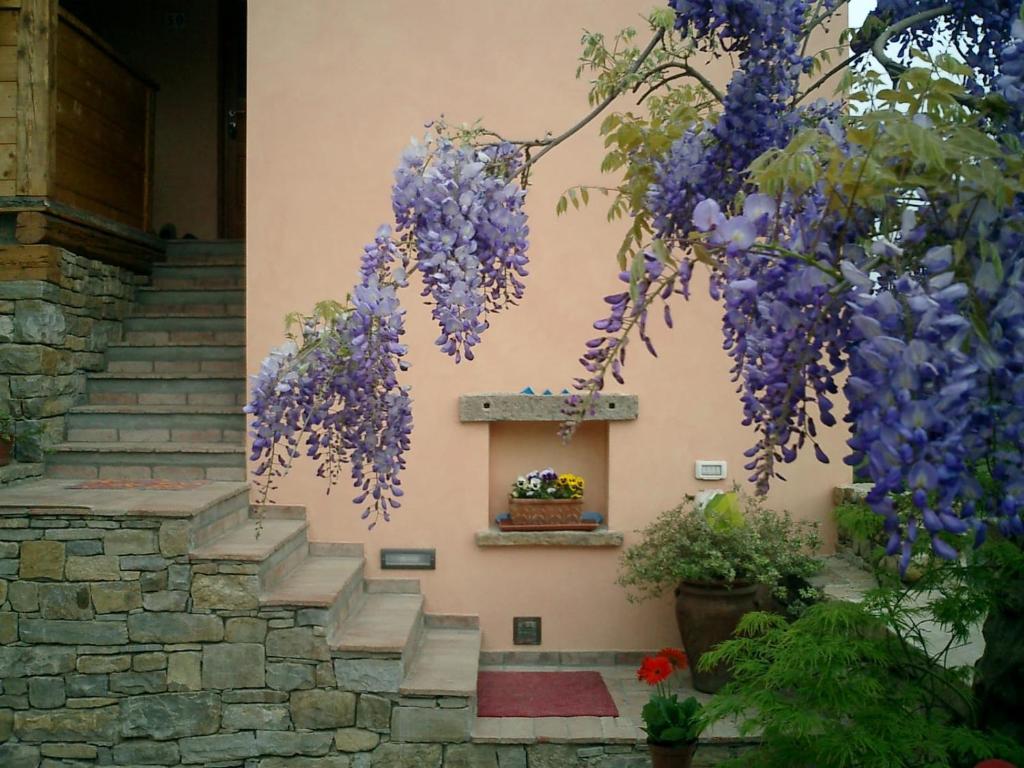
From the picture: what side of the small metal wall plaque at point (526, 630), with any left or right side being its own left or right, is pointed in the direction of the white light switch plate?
left

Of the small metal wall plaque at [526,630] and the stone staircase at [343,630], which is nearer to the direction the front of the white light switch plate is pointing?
the stone staircase

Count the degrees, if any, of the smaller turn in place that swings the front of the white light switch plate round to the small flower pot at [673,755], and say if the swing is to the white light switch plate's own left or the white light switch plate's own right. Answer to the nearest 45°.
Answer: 0° — it already faces it

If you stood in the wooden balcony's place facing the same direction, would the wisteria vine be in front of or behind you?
in front

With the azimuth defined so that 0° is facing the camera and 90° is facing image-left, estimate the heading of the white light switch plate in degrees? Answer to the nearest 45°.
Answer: approximately 0°

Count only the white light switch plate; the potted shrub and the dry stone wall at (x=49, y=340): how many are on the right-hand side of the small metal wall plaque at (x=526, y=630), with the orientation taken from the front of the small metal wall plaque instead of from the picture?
1

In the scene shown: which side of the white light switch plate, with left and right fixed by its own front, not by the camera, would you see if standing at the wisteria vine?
front

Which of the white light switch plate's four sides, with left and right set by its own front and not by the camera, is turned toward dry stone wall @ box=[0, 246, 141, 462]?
right

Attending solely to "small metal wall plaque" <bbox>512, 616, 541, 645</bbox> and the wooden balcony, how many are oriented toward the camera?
2

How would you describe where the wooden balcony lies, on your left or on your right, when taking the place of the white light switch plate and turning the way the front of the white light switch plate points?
on your right

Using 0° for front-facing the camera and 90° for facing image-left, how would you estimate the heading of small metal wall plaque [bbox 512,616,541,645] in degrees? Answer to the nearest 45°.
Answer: approximately 0°
